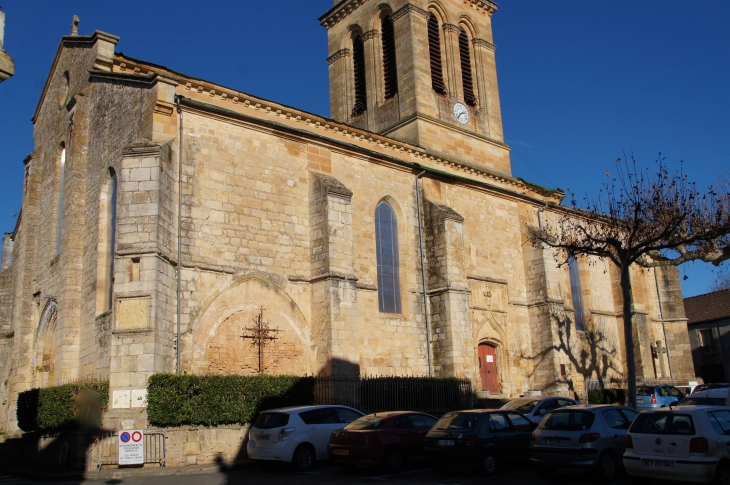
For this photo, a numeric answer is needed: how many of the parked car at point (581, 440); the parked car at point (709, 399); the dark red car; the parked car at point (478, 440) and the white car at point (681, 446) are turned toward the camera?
0

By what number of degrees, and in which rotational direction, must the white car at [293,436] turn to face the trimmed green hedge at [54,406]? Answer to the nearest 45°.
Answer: approximately 90° to its left

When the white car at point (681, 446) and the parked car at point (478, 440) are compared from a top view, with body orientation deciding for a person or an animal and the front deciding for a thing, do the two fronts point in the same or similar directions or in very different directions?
same or similar directions

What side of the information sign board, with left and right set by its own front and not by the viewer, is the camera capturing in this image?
front

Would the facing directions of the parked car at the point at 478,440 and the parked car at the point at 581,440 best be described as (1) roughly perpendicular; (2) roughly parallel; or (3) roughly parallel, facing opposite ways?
roughly parallel

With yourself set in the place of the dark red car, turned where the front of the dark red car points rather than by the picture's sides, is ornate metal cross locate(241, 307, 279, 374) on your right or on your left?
on your left

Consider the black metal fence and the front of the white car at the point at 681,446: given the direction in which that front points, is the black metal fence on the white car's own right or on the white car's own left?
on the white car's own left

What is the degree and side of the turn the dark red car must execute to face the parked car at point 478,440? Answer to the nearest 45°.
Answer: approximately 45° to its right

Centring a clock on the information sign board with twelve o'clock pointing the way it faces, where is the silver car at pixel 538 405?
The silver car is roughly at 9 o'clock from the information sign board.

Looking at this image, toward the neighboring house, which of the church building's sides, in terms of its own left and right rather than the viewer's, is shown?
back

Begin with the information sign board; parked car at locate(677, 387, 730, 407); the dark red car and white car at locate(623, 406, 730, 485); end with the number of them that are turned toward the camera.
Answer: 1

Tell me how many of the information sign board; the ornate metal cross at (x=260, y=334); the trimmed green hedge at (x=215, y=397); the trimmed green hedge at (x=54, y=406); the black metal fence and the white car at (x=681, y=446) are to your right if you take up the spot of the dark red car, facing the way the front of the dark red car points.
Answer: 1

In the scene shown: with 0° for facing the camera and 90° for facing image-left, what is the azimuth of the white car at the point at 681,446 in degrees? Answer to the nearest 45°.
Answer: approximately 225°

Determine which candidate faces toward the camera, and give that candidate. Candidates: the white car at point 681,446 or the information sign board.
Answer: the information sign board
